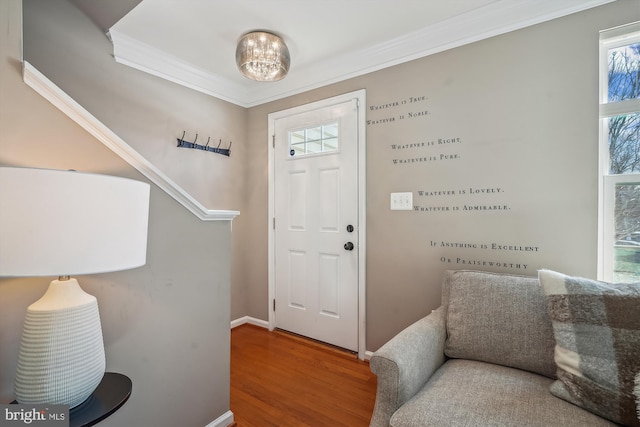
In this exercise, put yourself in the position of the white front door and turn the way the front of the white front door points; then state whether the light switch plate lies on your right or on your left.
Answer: on your left

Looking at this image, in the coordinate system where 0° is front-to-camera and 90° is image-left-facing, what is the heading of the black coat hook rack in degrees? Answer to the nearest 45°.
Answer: approximately 315°

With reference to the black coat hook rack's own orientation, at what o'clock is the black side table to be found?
The black side table is roughly at 2 o'clock from the black coat hook rack.

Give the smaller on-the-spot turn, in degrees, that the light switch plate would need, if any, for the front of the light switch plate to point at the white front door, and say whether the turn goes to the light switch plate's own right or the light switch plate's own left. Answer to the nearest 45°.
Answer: approximately 90° to the light switch plate's own right

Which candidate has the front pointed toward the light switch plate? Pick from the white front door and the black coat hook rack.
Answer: the black coat hook rack

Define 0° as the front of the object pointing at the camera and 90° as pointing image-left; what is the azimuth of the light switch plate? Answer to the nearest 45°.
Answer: approximately 0°

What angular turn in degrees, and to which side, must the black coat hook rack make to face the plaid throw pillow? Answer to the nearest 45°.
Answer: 0° — it already faces it

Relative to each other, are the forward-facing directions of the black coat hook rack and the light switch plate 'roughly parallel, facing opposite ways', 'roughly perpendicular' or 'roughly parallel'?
roughly perpendicular

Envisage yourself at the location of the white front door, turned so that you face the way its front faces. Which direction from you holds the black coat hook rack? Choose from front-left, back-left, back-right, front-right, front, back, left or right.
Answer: front-right
